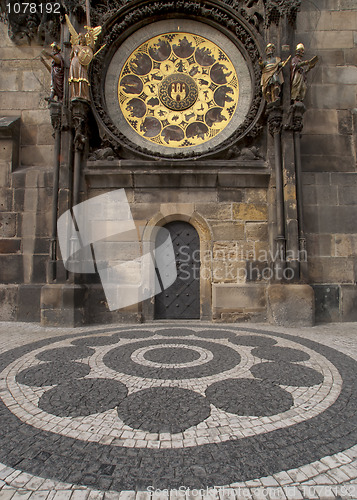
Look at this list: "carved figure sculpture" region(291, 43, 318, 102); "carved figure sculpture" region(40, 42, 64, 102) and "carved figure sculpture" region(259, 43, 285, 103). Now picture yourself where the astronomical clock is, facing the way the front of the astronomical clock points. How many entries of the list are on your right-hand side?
1

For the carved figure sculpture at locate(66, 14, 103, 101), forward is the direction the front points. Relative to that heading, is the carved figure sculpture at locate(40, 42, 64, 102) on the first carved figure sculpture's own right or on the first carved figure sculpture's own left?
on the first carved figure sculpture's own right

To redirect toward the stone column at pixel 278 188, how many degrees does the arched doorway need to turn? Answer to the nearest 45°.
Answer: approximately 90° to its left

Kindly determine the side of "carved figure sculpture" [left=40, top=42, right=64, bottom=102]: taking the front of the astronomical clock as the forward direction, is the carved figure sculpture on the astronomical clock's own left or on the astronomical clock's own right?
on the astronomical clock's own right

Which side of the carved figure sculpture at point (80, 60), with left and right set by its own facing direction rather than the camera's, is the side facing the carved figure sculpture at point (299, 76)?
left
